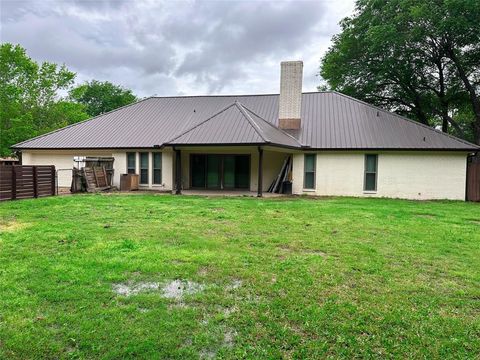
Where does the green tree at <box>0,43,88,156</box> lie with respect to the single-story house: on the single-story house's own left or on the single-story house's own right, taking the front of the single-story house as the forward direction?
on the single-story house's own left

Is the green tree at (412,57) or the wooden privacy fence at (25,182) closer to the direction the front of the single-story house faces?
the green tree

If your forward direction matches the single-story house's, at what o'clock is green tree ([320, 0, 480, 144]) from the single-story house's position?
The green tree is roughly at 2 o'clock from the single-story house.

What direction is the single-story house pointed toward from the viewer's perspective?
away from the camera

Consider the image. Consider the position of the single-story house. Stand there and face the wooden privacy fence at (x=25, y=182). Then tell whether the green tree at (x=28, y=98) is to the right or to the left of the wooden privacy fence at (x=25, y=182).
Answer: right

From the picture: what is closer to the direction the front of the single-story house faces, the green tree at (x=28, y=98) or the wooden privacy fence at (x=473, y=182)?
the green tree

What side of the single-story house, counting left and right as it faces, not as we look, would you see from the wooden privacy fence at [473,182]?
right

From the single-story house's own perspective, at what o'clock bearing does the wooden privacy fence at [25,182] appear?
The wooden privacy fence is roughly at 8 o'clock from the single-story house.
